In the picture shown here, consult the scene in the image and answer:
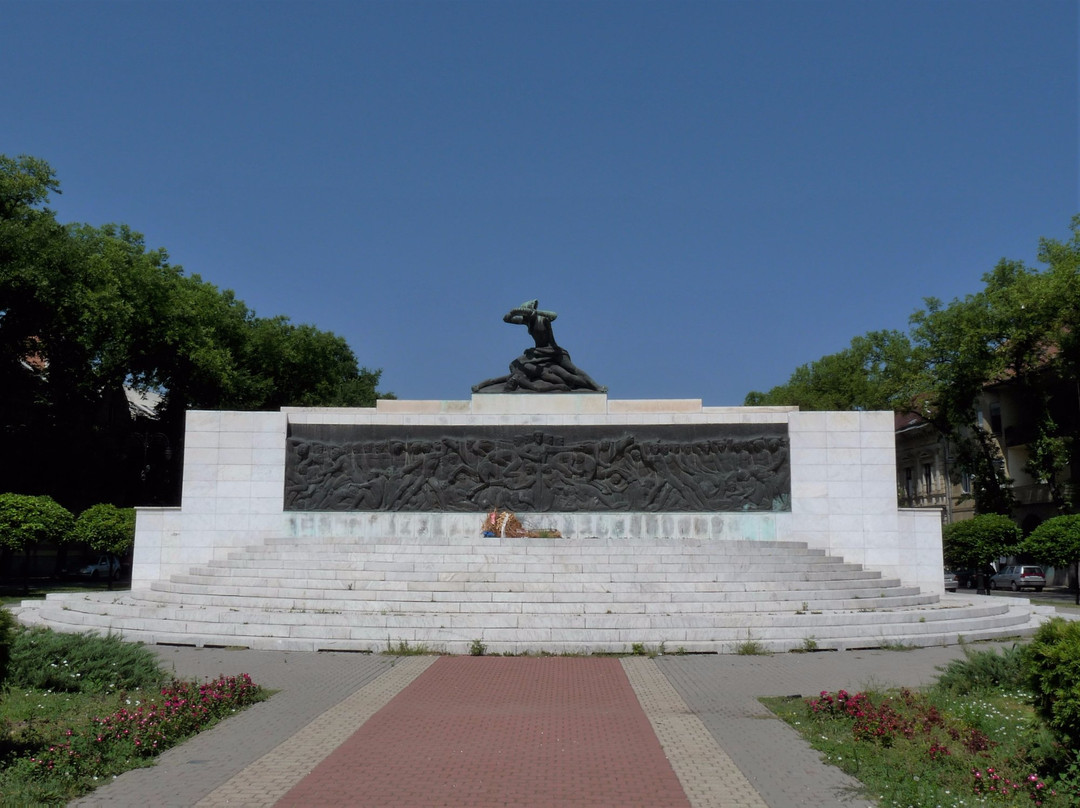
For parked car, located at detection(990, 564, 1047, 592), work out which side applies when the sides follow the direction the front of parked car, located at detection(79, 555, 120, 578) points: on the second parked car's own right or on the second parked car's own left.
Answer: on the second parked car's own left

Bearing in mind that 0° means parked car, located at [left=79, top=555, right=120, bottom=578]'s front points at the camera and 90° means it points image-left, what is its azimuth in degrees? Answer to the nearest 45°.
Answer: approximately 45°

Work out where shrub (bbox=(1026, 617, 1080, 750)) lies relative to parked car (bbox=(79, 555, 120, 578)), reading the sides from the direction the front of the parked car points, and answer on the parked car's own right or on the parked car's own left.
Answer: on the parked car's own left

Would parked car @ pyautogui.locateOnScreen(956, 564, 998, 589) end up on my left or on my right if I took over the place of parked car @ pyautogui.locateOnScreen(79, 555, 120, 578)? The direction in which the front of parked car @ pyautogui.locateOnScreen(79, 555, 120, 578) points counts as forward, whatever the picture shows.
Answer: on my left

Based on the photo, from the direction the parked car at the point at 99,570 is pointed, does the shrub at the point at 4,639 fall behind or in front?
in front

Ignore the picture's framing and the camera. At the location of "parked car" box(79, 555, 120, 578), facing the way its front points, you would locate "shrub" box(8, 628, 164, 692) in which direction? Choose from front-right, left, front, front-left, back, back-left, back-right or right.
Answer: front-left
